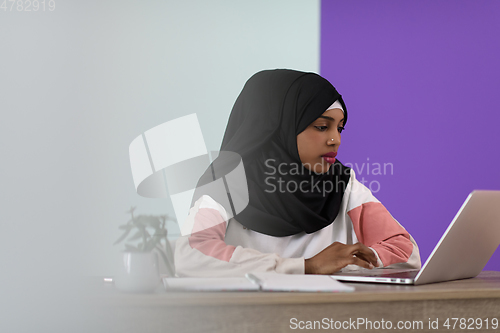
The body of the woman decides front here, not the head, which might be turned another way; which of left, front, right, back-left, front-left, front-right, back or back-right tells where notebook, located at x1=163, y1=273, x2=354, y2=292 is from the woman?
front-right

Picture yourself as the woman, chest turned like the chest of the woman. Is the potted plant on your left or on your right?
on your right

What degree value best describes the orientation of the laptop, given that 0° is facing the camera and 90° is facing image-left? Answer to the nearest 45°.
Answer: approximately 135°

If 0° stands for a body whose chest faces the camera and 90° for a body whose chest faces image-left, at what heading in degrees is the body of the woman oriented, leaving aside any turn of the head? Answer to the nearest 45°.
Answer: approximately 315°

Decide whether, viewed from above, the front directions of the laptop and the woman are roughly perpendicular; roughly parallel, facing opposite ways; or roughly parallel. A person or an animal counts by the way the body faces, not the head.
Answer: roughly parallel, facing opposite ways

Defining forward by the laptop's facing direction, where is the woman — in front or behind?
in front

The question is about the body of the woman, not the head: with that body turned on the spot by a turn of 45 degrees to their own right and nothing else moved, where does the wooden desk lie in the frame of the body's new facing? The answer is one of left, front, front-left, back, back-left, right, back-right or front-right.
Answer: front
